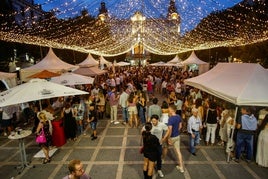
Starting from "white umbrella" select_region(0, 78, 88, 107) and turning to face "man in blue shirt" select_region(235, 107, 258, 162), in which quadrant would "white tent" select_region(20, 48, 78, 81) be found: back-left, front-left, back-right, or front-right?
back-left

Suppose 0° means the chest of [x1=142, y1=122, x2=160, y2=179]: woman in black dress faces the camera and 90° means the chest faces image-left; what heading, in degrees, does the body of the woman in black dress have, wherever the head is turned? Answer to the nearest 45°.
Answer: approximately 180°

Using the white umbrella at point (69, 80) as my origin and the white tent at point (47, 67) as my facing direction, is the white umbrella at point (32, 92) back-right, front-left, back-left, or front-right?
back-left
